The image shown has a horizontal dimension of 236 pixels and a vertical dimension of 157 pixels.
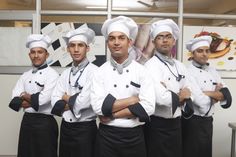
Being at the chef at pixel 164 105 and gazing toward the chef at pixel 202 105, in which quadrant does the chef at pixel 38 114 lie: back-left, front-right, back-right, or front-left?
back-left

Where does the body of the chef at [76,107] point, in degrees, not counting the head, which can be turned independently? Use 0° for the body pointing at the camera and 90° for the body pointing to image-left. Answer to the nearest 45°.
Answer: approximately 45°

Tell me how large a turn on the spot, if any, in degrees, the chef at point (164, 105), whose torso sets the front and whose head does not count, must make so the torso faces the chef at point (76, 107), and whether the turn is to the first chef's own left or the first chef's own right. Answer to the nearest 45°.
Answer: approximately 135° to the first chef's own right

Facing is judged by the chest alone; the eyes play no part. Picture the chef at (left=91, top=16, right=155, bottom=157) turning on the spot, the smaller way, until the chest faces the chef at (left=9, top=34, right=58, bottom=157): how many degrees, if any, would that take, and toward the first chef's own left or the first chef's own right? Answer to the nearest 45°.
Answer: approximately 135° to the first chef's own right

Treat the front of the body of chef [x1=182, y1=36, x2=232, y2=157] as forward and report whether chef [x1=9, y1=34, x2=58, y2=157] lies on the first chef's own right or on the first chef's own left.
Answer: on the first chef's own right

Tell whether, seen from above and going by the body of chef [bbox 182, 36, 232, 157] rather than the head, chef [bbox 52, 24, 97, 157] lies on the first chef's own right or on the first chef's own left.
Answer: on the first chef's own right

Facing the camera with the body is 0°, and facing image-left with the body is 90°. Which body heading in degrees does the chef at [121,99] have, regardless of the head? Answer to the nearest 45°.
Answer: approximately 0°

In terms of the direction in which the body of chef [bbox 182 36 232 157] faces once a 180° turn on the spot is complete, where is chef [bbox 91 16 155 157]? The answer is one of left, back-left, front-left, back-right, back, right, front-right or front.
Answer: left
